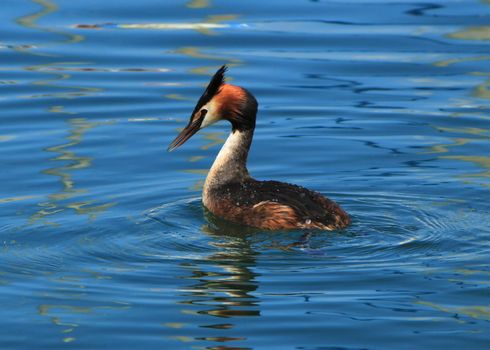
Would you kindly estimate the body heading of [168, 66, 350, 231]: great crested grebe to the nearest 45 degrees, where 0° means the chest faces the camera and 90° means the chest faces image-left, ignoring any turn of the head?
approximately 90°
